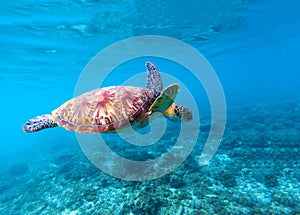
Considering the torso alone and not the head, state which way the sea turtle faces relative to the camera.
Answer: to the viewer's right

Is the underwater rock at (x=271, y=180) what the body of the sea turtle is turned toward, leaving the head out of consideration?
yes
